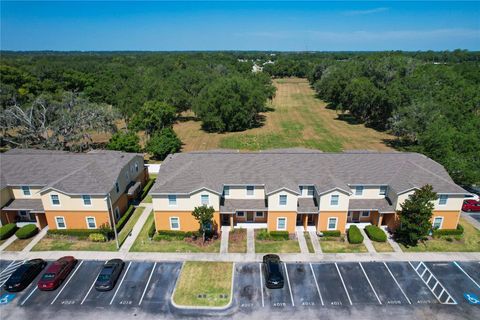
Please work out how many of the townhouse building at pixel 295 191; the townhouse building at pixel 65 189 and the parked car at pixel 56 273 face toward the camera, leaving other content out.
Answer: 2

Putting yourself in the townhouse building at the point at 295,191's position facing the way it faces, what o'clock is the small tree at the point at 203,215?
The small tree is roughly at 2 o'clock from the townhouse building.

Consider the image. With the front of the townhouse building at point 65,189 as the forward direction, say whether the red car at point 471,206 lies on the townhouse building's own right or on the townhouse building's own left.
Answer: on the townhouse building's own left

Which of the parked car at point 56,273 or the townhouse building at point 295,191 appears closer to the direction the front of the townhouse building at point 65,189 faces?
the parked car

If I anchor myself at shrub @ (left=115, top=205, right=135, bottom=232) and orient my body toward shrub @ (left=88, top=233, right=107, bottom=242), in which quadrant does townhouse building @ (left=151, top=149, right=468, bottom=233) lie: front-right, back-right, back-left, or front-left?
back-left

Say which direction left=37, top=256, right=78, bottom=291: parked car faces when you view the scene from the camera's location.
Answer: facing away from the viewer and to the right of the viewer

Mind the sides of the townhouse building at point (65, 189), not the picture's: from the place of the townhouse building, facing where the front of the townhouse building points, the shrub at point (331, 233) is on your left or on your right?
on your left

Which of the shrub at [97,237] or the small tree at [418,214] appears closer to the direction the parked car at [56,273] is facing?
the shrub

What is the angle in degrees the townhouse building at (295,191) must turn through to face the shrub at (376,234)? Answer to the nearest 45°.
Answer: approximately 90° to its left

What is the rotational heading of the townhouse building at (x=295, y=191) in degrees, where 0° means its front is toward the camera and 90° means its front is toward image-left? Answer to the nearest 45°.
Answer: approximately 0°

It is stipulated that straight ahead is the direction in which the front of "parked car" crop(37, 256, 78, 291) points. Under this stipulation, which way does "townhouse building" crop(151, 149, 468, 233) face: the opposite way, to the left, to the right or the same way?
the opposite way

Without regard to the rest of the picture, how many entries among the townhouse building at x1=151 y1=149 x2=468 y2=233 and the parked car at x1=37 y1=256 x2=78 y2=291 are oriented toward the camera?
1

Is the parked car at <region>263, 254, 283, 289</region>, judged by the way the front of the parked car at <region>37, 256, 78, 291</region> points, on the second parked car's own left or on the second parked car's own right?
on the second parked car's own right

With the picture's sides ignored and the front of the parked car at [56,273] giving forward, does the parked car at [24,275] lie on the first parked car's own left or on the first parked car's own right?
on the first parked car's own left
